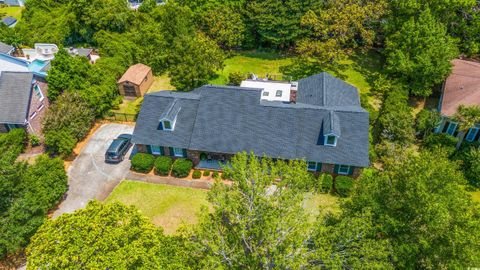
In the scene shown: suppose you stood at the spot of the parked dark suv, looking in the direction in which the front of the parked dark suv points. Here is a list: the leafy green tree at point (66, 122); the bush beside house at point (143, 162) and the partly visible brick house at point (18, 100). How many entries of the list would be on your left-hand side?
2

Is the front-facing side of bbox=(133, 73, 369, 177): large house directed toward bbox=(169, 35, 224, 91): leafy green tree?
no

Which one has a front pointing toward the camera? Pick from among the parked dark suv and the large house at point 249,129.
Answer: the large house

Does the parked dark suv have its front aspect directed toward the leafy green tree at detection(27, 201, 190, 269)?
no

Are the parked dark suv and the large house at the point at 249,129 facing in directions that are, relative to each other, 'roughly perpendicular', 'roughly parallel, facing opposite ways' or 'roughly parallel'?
roughly parallel, facing opposite ways

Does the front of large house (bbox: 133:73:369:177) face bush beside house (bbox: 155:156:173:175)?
no

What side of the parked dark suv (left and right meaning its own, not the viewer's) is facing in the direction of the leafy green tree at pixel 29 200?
back

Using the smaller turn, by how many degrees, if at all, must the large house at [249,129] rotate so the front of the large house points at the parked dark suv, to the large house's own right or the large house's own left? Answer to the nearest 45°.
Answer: approximately 90° to the large house's own right

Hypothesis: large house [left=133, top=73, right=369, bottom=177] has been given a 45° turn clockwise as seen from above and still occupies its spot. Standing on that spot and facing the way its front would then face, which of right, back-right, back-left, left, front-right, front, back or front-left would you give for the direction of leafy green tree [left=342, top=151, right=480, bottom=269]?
left

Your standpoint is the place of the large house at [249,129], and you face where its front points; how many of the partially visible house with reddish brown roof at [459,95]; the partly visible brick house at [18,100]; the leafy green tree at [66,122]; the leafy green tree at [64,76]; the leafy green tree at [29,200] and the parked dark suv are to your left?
1

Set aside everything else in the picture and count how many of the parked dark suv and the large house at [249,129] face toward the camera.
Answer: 1

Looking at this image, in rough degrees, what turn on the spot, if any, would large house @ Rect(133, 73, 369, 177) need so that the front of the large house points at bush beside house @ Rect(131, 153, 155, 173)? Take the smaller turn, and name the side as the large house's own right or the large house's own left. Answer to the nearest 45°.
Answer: approximately 90° to the large house's own right

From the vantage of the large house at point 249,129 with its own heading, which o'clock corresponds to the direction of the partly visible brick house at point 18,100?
the partly visible brick house at point 18,100 is roughly at 3 o'clock from the large house at point 249,129.

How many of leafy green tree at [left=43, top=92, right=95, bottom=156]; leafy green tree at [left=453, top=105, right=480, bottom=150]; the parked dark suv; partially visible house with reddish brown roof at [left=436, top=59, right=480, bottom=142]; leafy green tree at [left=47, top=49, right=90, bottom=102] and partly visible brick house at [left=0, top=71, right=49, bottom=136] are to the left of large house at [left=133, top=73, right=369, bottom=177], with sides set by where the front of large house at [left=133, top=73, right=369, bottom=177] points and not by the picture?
2

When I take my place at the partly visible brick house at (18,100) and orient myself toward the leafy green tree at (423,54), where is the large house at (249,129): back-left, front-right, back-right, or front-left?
front-right

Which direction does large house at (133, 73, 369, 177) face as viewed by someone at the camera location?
facing the viewer

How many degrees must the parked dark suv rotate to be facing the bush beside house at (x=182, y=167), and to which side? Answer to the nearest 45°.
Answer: approximately 90° to its right

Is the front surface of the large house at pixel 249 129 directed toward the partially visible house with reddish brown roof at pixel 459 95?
no

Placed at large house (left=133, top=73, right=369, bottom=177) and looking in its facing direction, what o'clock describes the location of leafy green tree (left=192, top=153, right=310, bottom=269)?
The leafy green tree is roughly at 12 o'clock from the large house.

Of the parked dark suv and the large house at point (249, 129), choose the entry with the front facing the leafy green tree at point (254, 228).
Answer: the large house

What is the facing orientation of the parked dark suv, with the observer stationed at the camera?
facing away from the viewer and to the right of the viewer
